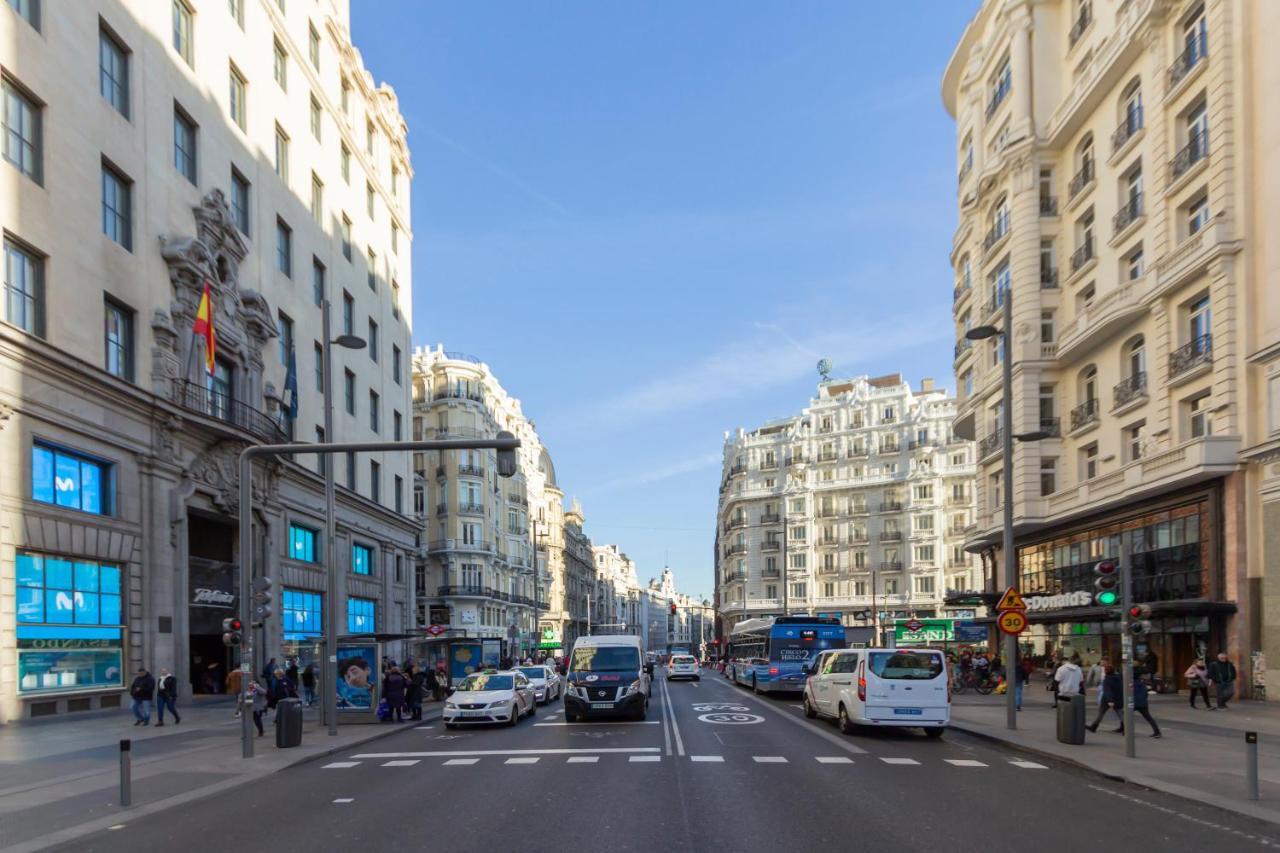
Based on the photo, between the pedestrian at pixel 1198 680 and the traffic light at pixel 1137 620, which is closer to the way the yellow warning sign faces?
the traffic light

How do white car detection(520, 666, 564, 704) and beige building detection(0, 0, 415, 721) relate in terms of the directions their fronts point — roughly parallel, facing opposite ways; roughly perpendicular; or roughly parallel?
roughly perpendicular

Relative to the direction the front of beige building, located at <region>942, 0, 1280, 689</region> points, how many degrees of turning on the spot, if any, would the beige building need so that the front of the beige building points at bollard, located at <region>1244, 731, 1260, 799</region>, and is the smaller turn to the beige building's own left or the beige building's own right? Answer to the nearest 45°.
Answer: approximately 45° to the beige building's own left

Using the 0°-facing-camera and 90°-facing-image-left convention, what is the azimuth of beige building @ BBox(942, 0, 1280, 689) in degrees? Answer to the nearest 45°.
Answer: approximately 45°
